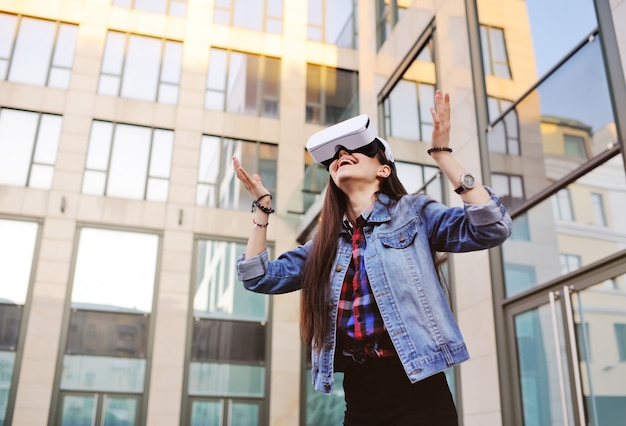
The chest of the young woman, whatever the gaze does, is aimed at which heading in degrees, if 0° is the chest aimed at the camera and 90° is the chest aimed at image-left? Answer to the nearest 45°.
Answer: approximately 45°

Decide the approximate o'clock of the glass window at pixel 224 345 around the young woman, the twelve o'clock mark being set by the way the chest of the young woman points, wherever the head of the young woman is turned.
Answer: The glass window is roughly at 4 o'clock from the young woman.

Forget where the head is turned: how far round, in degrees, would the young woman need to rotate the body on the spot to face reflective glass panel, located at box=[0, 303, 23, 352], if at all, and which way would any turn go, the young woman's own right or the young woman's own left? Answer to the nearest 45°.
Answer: approximately 90° to the young woman's own right

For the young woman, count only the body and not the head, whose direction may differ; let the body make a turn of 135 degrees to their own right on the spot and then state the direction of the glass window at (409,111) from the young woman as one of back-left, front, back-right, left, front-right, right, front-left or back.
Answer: front

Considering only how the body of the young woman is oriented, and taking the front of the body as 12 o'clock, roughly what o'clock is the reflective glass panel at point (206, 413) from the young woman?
The reflective glass panel is roughly at 4 o'clock from the young woman.

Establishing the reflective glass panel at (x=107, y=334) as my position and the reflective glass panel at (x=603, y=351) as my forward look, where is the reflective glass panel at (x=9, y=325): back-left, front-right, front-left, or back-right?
back-right

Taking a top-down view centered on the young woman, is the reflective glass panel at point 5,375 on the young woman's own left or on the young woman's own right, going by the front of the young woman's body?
on the young woman's own right
